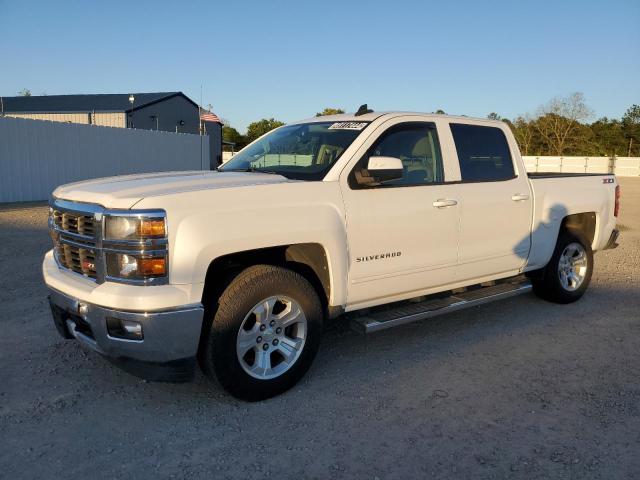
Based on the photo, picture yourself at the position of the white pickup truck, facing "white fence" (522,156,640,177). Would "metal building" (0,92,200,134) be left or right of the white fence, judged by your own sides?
left

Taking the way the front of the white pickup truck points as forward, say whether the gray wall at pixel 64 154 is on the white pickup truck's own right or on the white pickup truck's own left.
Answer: on the white pickup truck's own right

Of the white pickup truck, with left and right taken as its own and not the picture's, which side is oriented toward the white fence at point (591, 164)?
back

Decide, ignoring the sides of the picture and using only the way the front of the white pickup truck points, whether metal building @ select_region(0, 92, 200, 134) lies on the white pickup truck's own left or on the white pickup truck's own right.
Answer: on the white pickup truck's own right

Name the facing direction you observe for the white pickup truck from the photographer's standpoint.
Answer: facing the viewer and to the left of the viewer
